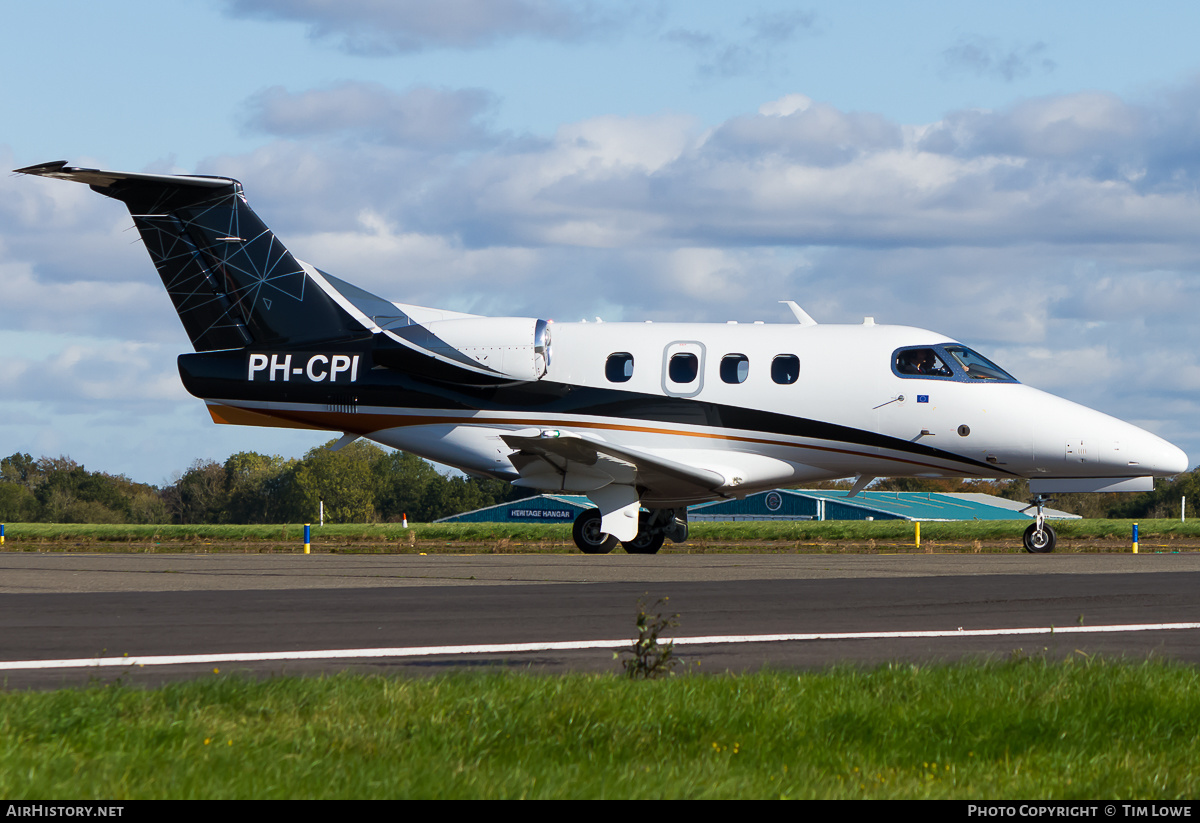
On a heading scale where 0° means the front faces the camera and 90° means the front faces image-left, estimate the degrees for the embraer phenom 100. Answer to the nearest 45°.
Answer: approximately 270°
